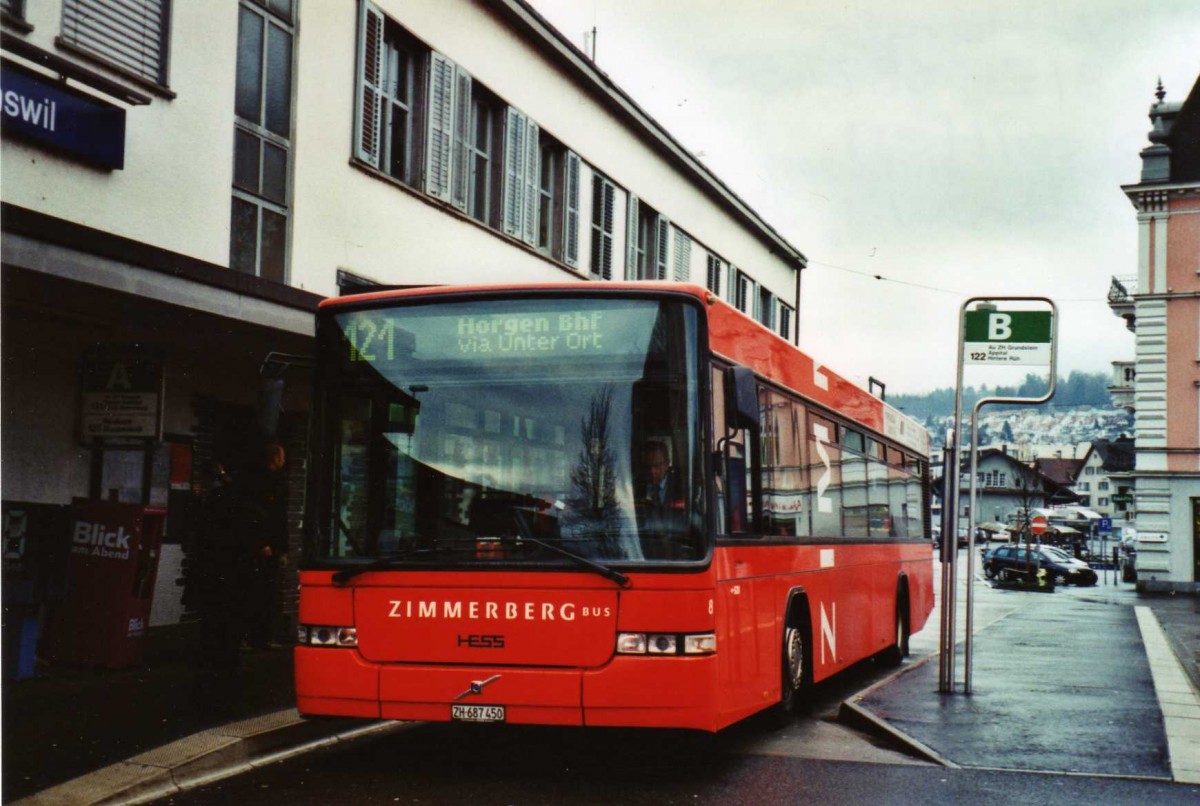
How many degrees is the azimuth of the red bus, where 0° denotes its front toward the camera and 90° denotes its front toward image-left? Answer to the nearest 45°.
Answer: approximately 45°

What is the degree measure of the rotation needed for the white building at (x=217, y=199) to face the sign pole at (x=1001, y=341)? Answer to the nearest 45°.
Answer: approximately 45° to its left

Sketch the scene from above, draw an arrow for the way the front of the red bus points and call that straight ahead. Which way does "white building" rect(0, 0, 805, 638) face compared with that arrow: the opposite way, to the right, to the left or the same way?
to the left

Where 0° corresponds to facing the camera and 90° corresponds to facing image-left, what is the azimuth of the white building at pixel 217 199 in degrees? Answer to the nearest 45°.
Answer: approximately 315°

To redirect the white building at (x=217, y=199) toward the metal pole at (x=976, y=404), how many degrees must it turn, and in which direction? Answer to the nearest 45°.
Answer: approximately 45° to its left
